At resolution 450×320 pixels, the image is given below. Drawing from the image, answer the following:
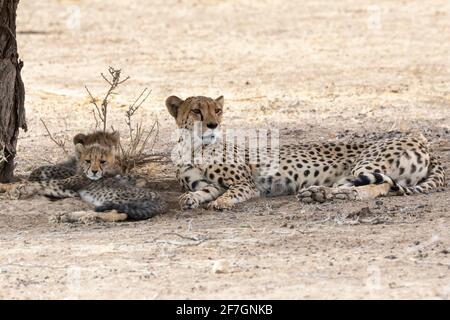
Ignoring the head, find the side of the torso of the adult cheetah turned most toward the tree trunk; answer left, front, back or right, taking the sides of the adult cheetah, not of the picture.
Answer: front

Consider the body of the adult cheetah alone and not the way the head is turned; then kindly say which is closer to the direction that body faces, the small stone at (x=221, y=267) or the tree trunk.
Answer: the tree trunk

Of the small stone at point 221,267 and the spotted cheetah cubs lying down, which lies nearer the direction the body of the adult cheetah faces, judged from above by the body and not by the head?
the spotted cheetah cubs lying down

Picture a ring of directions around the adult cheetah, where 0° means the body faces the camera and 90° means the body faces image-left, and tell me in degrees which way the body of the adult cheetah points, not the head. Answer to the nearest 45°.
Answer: approximately 90°

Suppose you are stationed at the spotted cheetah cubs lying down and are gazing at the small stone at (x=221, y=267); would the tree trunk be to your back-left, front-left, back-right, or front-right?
back-right

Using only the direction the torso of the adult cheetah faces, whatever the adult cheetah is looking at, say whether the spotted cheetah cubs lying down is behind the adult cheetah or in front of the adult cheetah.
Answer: in front

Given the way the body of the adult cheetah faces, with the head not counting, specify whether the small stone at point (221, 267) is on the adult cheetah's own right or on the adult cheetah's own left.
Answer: on the adult cheetah's own left
